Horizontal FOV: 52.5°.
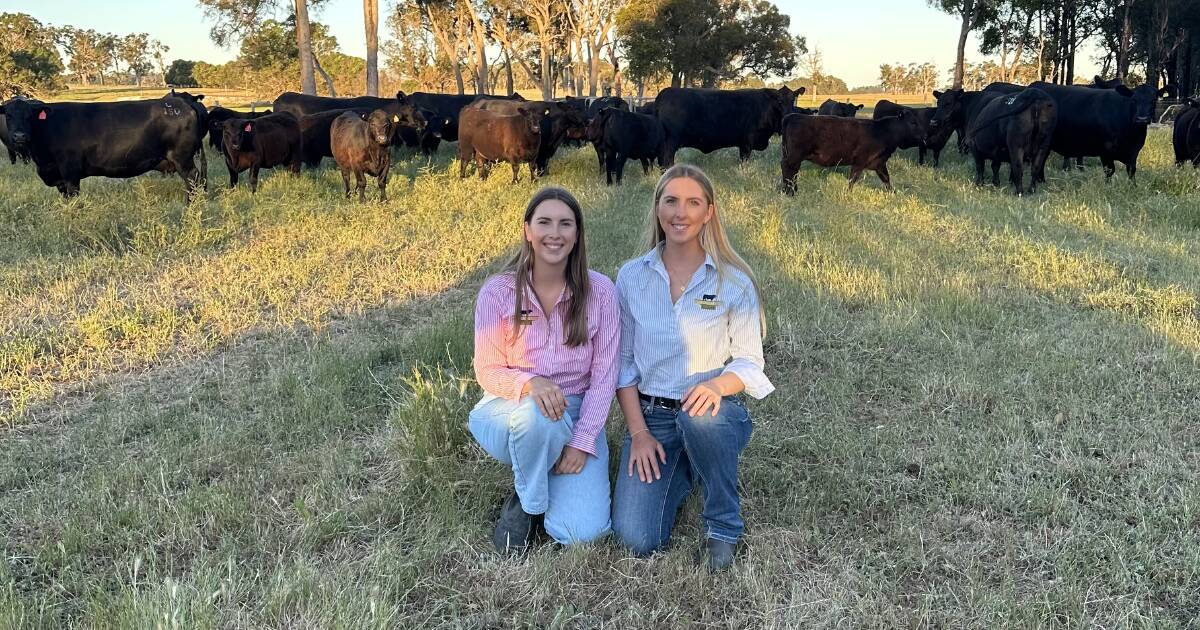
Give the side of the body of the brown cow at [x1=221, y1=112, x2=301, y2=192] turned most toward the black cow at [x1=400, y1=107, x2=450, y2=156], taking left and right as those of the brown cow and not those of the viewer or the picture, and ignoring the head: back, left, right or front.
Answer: back

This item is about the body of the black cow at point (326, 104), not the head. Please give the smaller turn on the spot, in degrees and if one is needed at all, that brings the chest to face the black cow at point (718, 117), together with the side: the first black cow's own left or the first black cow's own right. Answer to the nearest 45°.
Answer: approximately 45° to the first black cow's own right

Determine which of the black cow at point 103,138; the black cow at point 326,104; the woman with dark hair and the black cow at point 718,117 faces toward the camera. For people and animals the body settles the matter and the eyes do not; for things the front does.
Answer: the woman with dark hair

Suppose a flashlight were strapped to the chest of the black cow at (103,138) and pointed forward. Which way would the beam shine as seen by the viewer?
to the viewer's left

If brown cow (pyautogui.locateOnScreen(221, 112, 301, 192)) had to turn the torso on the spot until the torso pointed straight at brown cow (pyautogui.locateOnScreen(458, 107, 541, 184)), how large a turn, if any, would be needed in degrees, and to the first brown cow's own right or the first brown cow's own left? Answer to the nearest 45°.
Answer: approximately 135° to the first brown cow's own left

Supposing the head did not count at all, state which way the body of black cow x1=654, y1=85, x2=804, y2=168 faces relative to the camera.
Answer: to the viewer's right

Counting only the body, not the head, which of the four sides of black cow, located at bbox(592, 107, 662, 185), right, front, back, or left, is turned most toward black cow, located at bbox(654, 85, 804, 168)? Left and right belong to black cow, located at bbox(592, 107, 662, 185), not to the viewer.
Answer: back

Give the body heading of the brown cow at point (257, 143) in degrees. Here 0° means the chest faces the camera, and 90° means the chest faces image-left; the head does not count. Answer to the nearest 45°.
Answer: approximately 45°

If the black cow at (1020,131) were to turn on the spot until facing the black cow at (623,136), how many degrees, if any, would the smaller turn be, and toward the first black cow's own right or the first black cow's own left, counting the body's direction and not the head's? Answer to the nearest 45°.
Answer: approximately 45° to the first black cow's own left

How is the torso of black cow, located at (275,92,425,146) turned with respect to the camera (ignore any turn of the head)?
to the viewer's right

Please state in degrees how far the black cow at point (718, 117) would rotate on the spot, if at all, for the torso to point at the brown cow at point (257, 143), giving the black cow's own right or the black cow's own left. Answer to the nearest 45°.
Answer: approximately 135° to the black cow's own right
